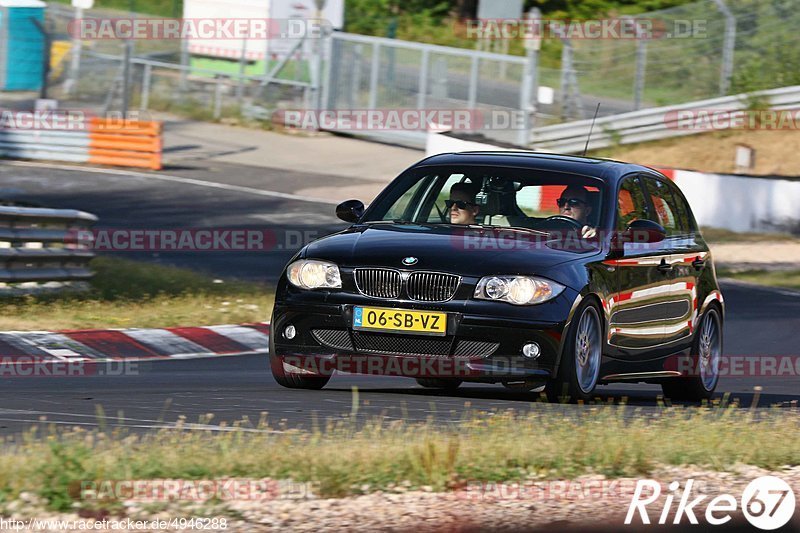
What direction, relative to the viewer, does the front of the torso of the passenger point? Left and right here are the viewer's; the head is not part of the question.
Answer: facing the viewer and to the left of the viewer

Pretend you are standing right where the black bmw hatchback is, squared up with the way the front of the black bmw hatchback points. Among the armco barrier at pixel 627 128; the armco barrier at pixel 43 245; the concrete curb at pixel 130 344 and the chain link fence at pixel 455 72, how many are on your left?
0

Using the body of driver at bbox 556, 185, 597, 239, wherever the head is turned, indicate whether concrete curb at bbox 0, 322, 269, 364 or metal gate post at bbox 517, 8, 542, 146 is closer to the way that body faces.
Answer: the concrete curb

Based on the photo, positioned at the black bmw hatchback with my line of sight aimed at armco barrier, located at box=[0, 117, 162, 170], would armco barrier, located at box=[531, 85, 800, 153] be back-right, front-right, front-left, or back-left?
front-right

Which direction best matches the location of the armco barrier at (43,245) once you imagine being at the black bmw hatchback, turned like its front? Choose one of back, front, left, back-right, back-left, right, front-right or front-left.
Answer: right

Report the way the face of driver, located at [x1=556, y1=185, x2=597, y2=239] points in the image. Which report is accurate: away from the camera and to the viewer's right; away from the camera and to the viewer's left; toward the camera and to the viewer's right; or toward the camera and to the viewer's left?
toward the camera and to the viewer's left

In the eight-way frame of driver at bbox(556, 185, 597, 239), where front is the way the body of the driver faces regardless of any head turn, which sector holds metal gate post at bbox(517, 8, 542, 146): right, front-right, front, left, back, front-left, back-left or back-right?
back-right

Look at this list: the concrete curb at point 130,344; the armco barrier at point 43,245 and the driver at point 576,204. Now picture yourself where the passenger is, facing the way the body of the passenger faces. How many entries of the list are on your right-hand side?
2

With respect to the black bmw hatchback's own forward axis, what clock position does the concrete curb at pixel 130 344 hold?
The concrete curb is roughly at 3 o'clock from the black bmw hatchback.

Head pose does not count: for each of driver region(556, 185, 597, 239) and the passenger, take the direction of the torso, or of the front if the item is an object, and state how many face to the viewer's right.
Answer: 0

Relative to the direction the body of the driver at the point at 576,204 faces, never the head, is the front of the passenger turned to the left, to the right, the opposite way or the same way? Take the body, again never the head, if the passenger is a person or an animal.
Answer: the same way

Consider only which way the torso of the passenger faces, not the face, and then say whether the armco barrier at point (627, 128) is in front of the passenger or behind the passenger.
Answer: behind

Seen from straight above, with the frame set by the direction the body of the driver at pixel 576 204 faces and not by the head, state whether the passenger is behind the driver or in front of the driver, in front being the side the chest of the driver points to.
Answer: in front

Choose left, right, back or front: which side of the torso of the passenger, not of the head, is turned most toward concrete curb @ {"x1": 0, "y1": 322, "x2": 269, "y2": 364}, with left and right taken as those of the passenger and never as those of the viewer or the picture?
right

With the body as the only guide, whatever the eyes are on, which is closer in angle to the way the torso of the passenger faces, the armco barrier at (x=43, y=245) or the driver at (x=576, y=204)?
the armco barrier

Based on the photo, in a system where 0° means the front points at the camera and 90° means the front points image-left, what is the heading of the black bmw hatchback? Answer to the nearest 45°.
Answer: approximately 45°

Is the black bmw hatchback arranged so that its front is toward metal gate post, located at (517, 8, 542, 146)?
no

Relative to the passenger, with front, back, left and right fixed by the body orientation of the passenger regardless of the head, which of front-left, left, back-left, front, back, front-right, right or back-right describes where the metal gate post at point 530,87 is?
back-right

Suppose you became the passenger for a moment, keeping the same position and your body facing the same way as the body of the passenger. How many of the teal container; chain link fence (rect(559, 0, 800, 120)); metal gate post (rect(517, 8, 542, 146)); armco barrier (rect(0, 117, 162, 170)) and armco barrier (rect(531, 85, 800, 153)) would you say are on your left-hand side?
0

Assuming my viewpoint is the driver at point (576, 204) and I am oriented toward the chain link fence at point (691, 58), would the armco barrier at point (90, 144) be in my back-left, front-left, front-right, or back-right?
front-left
